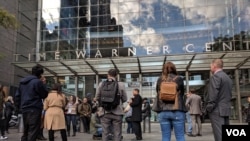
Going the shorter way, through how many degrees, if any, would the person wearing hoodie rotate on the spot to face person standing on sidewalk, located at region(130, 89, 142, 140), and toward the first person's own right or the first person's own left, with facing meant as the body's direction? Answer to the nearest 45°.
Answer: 0° — they already face them

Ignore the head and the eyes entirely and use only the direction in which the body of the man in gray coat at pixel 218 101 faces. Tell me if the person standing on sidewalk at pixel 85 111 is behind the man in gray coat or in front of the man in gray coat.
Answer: in front

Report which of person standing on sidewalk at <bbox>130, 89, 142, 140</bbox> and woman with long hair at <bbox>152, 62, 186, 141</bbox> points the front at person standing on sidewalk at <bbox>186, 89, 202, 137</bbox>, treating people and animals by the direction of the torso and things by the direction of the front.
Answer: the woman with long hair

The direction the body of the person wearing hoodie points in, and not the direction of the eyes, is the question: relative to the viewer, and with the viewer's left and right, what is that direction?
facing away from the viewer and to the right of the viewer

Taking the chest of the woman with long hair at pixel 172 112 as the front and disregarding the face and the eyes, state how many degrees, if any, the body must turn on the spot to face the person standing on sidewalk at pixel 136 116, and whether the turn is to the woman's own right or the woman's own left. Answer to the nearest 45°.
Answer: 0° — they already face them

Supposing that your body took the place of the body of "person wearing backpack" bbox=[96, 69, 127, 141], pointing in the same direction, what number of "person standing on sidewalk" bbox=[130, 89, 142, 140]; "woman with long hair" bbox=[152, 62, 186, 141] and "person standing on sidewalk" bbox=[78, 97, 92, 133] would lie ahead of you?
2

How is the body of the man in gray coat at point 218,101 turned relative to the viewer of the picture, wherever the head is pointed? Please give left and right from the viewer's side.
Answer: facing away from the viewer and to the left of the viewer

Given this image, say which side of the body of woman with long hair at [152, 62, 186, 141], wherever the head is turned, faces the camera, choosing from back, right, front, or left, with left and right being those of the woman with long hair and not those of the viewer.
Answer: back

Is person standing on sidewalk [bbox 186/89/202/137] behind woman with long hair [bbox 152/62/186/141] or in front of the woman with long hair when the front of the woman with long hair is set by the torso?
in front

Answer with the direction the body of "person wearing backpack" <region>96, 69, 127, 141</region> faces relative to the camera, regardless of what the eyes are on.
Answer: away from the camera
